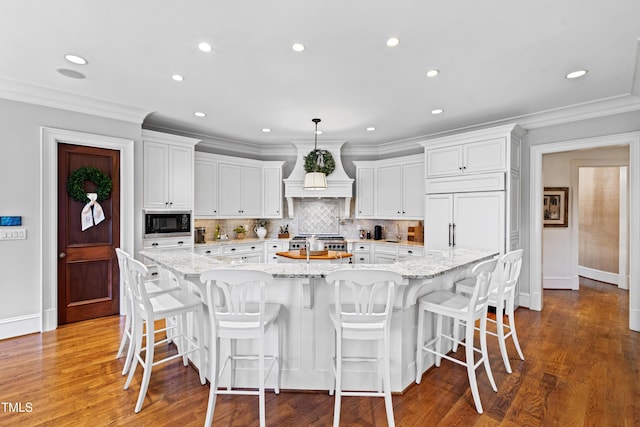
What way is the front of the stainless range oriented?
toward the camera

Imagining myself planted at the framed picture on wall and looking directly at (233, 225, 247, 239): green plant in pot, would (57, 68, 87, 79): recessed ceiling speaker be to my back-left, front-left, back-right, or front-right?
front-left

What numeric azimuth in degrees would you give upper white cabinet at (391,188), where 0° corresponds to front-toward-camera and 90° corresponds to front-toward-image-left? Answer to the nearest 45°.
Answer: approximately 45°

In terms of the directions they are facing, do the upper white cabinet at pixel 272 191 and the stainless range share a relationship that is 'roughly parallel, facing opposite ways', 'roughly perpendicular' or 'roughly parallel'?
roughly parallel

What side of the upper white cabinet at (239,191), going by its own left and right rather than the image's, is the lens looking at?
front

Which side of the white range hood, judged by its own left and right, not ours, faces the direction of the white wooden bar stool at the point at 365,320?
front

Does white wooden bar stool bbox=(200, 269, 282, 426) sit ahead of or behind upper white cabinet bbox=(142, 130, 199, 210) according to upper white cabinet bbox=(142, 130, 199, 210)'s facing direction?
ahead

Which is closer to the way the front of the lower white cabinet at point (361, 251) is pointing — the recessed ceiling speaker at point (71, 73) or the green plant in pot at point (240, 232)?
the recessed ceiling speaker

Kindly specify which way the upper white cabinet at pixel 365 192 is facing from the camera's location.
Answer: facing the viewer

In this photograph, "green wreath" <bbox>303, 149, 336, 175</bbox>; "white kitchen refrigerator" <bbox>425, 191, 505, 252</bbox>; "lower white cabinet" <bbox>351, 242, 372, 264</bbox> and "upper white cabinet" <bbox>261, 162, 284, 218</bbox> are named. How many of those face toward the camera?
4

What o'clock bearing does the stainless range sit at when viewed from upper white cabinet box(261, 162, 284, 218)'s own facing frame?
The stainless range is roughly at 10 o'clock from the upper white cabinet.

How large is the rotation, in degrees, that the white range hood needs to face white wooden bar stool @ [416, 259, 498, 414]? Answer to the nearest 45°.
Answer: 0° — it already faces it

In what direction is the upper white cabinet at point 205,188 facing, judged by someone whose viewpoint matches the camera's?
facing the viewer and to the right of the viewer

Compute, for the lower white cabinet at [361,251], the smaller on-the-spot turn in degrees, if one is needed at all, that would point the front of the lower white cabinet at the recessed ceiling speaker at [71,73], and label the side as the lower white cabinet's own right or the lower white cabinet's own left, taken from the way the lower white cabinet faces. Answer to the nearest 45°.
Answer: approximately 45° to the lower white cabinet's own right

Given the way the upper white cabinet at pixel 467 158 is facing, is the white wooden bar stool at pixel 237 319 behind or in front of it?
in front
